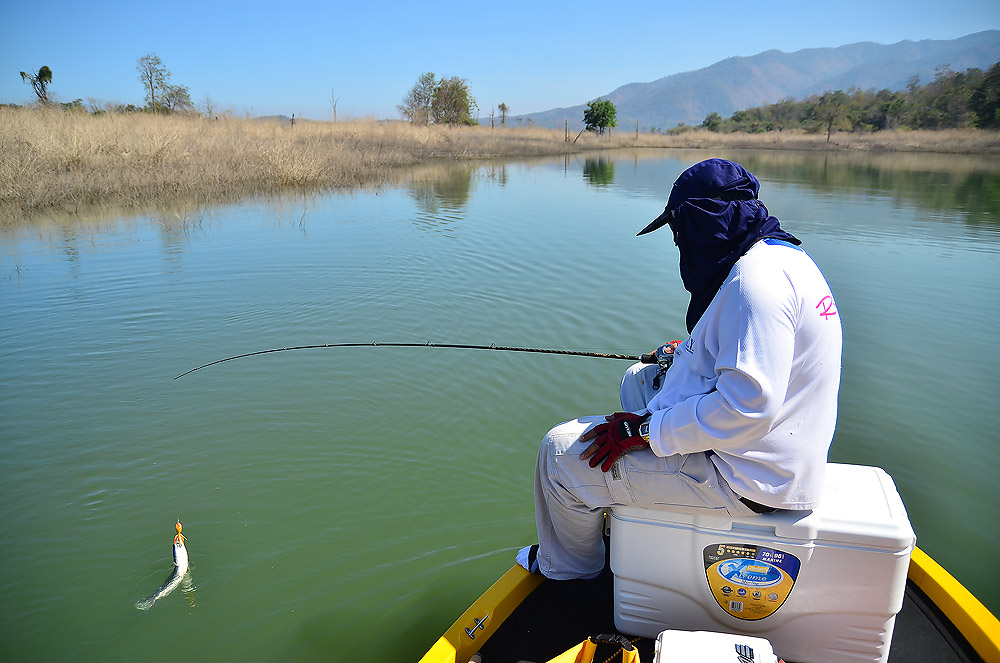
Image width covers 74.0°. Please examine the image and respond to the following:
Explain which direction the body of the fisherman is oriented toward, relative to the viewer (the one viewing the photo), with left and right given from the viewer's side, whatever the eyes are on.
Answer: facing to the left of the viewer

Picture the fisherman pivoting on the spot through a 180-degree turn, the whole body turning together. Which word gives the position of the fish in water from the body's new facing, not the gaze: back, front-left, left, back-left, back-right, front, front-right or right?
back

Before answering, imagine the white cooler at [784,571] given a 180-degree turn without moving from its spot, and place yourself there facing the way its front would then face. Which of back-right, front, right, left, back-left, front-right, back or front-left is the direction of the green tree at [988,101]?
front

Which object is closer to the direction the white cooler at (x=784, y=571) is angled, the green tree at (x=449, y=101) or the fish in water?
the fish in water

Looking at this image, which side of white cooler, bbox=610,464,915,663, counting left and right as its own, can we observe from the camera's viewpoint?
front

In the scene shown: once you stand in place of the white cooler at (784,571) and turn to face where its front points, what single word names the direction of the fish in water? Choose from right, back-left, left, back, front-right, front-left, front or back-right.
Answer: right
